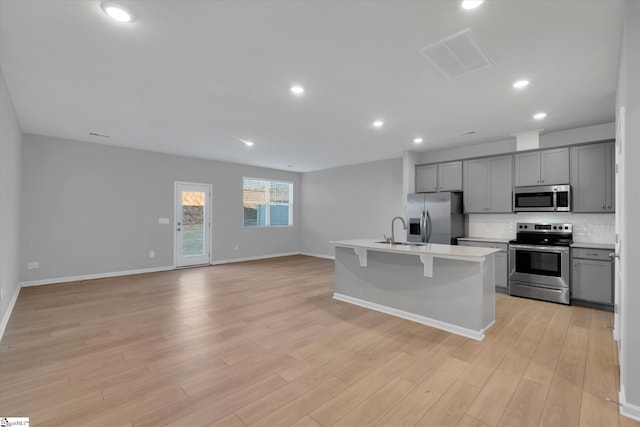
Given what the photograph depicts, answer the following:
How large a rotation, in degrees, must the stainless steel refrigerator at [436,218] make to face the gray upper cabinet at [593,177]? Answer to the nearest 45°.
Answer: approximately 135° to its left

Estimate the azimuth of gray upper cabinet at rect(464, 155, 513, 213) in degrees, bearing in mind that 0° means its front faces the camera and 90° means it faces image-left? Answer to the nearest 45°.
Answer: approximately 0°

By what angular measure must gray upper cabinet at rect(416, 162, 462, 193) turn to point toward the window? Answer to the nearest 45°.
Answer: approximately 45° to its right

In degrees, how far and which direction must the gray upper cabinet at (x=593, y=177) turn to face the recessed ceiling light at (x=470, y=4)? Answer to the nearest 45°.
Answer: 0° — it already faces it

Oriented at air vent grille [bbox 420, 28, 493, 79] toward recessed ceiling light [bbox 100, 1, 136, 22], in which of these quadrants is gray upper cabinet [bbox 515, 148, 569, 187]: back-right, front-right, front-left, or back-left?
back-right

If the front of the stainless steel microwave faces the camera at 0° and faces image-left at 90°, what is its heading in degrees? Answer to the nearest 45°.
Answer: approximately 0°

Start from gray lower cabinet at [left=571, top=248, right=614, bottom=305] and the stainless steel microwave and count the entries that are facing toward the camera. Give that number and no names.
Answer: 2

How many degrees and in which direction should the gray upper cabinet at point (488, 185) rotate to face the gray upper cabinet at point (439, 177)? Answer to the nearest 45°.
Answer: approximately 90° to its right
